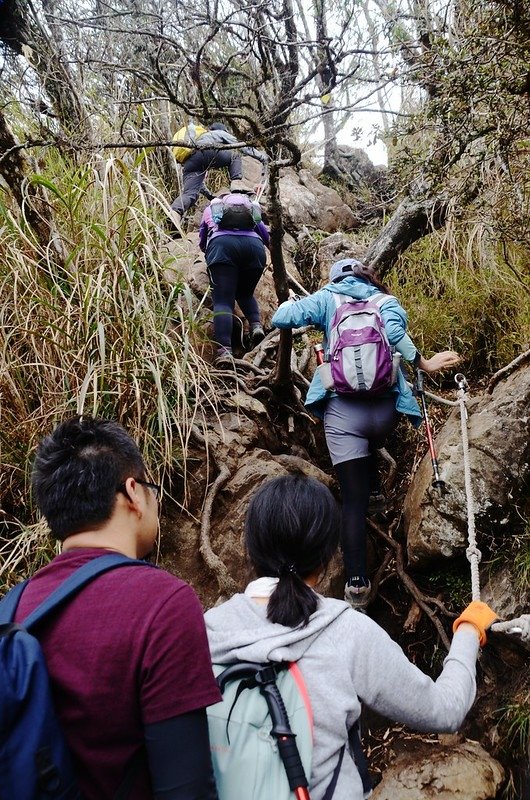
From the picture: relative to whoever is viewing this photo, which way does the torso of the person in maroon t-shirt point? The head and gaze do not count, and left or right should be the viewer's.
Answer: facing away from the viewer and to the right of the viewer

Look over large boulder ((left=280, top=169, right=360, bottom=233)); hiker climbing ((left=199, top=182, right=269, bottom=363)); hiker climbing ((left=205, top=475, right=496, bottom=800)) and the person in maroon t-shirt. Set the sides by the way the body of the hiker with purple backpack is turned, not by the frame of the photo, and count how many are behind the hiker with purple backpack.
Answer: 2

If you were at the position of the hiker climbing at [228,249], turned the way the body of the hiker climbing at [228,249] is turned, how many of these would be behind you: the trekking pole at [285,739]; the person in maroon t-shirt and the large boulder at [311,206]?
2

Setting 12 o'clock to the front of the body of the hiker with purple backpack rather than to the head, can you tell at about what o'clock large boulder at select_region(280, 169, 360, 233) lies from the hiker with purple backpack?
The large boulder is roughly at 12 o'clock from the hiker with purple backpack.

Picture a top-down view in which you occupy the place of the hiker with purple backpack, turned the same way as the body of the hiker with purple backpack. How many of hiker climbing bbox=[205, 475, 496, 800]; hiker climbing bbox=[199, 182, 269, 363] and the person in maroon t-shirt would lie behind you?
2

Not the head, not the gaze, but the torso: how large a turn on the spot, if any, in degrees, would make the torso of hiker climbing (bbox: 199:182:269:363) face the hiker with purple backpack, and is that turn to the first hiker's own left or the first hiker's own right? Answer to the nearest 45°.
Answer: approximately 180°

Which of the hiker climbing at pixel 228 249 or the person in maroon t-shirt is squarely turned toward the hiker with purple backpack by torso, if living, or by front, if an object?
the person in maroon t-shirt

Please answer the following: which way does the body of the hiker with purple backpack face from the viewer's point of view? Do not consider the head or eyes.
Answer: away from the camera

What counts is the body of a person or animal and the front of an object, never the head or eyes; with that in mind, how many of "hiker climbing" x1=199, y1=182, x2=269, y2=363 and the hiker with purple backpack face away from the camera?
2

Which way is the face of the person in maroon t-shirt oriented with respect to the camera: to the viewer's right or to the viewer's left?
to the viewer's right

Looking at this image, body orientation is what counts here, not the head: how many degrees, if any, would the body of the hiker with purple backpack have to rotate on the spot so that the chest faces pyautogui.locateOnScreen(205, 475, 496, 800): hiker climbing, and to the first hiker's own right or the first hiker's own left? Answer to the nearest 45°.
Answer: approximately 180°

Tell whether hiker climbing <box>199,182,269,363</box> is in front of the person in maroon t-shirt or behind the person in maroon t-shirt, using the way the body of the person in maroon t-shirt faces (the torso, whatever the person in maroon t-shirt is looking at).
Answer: in front

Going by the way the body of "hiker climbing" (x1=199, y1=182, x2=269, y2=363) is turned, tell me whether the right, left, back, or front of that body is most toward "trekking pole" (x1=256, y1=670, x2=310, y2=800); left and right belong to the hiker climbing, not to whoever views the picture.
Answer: back

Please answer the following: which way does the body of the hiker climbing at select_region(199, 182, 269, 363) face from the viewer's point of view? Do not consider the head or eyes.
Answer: away from the camera

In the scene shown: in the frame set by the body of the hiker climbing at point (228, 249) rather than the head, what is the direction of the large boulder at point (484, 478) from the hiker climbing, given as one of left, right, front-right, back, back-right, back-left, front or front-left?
back-right

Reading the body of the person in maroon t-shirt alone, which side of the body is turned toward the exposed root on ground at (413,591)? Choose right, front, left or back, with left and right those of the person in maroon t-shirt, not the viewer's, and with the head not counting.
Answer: front
